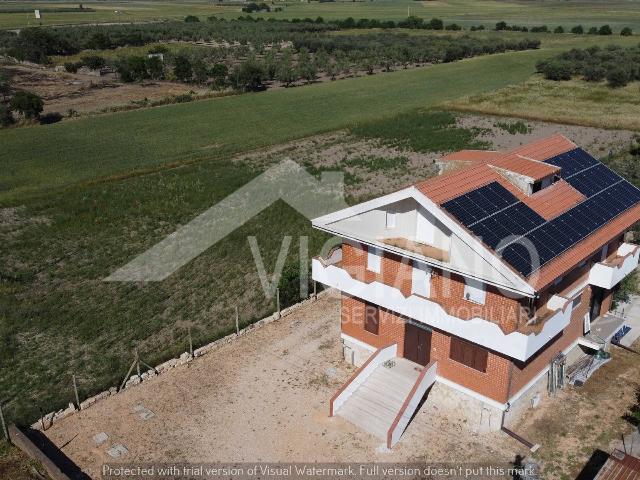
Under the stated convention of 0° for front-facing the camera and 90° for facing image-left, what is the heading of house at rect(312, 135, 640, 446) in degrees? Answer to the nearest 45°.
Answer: approximately 45°
